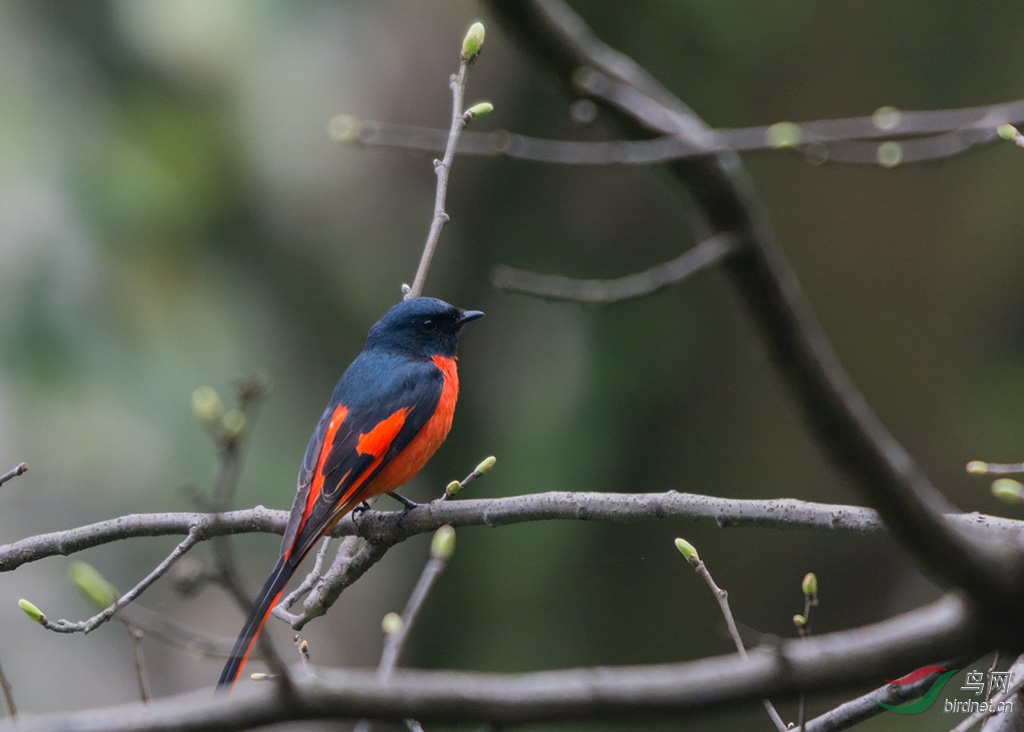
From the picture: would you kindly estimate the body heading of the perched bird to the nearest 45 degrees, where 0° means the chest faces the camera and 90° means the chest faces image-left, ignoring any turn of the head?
approximately 270°

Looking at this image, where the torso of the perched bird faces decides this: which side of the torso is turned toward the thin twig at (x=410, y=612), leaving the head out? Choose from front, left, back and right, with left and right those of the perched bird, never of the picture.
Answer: right
